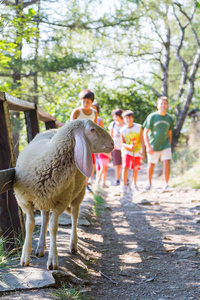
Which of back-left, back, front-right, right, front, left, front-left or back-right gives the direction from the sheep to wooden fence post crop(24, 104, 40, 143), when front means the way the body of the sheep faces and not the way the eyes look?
back-left

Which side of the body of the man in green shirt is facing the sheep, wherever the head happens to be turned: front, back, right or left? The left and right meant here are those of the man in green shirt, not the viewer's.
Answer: front

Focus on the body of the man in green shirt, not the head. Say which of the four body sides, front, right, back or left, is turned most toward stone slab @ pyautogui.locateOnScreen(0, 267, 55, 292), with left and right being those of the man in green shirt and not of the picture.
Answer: front

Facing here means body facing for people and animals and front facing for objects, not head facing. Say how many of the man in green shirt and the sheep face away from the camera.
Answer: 0

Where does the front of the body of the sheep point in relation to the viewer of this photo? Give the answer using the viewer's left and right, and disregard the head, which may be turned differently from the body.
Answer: facing the viewer and to the right of the viewer
